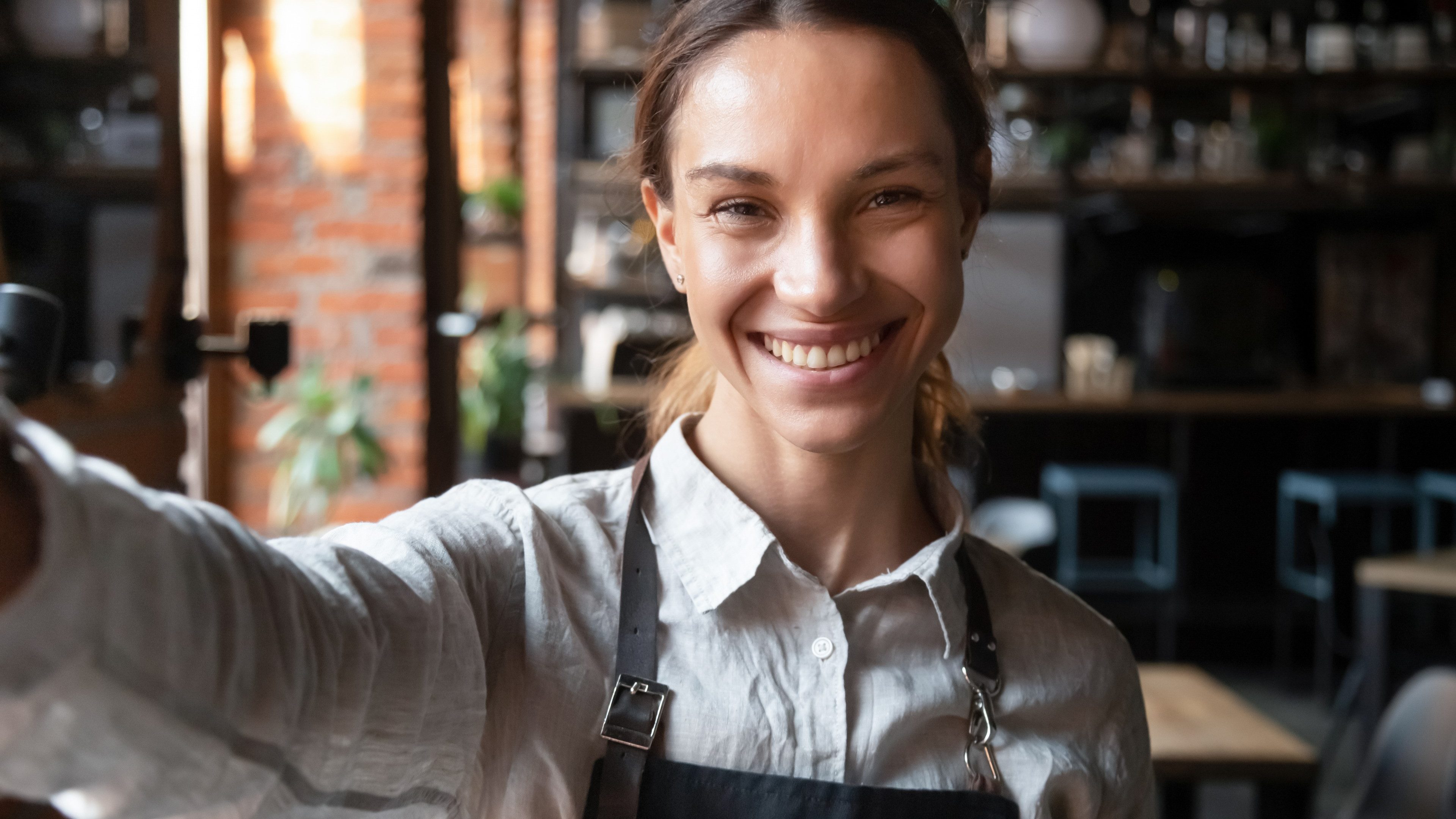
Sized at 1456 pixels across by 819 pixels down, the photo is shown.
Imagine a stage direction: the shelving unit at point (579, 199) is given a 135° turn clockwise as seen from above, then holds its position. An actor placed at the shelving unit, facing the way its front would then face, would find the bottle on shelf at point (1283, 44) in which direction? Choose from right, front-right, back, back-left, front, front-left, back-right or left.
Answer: back-right

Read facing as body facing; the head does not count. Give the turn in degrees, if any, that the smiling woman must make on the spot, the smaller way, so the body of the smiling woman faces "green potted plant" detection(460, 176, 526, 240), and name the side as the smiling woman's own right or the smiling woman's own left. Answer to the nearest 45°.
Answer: approximately 180°

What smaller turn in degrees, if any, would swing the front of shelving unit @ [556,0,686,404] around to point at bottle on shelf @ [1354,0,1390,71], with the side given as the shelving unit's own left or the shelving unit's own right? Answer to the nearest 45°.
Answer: approximately 90° to the shelving unit's own left

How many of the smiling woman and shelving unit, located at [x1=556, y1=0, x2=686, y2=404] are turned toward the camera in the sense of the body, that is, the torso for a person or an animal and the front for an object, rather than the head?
2

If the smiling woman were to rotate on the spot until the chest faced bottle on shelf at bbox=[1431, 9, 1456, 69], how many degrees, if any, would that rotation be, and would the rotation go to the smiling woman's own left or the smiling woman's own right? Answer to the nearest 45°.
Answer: approximately 135° to the smiling woman's own left

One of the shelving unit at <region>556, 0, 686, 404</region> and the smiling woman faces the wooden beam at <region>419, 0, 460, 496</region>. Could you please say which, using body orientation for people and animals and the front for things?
the shelving unit

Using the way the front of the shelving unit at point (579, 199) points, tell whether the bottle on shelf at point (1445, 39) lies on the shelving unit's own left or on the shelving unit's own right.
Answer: on the shelving unit's own left

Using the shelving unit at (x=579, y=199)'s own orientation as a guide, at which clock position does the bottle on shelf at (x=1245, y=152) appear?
The bottle on shelf is roughly at 9 o'clock from the shelving unit.

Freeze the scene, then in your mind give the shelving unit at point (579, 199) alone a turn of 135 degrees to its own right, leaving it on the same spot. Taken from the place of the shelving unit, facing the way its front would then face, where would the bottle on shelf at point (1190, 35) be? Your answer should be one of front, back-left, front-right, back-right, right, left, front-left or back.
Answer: back-right

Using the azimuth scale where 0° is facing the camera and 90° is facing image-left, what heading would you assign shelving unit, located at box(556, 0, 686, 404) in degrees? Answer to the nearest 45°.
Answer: approximately 0°
